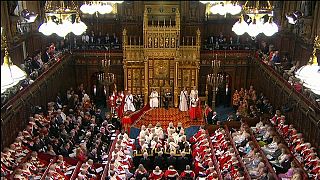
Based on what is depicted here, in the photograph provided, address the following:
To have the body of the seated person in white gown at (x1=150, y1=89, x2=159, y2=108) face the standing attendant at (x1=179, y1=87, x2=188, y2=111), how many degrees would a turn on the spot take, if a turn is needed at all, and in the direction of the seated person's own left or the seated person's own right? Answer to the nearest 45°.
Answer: approximately 90° to the seated person's own left

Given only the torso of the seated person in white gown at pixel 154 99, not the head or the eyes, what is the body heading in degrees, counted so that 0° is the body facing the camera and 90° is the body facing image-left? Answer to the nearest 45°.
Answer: approximately 0°

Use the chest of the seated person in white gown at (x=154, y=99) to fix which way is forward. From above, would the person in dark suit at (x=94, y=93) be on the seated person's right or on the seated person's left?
on the seated person's right

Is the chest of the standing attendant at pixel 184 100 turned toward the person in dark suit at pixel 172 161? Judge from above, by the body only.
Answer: yes

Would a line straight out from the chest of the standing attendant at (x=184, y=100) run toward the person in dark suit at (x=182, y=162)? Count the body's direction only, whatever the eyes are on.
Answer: yes

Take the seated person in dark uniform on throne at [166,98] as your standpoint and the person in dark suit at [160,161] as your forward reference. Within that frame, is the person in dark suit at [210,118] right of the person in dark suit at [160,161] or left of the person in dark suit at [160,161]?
left

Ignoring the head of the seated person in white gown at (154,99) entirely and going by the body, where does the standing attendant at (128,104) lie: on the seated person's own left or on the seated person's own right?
on the seated person's own right

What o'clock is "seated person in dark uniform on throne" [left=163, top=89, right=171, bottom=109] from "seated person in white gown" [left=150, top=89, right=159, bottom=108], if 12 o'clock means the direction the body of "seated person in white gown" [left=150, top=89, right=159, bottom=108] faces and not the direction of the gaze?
"seated person in dark uniform on throne" [left=163, top=89, right=171, bottom=109] is roughly at 8 o'clock from "seated person in white gown" [left=150, top=89, right=159, bottom=108].

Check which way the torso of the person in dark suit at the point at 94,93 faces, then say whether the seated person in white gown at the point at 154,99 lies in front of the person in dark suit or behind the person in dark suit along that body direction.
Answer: in front

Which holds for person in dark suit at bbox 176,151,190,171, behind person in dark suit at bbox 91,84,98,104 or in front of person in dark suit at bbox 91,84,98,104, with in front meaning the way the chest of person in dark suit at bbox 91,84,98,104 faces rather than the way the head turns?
in front
